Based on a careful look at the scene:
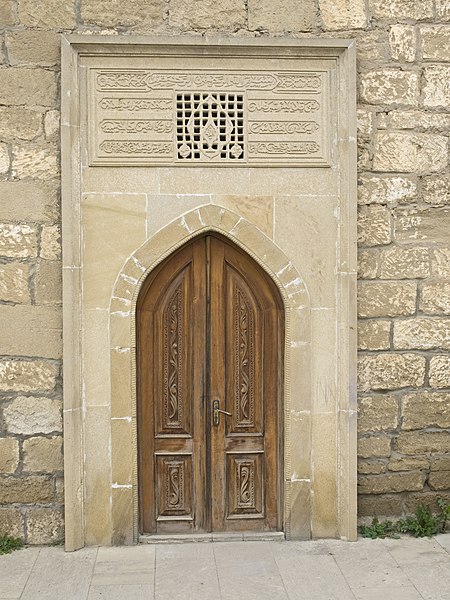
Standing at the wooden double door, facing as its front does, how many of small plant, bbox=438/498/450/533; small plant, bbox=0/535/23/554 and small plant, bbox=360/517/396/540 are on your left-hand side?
2

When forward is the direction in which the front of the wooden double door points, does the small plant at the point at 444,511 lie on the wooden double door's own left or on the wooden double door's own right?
on the wooden double door's own left

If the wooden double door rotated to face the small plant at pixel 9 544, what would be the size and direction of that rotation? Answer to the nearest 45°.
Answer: approximately 90° to its right

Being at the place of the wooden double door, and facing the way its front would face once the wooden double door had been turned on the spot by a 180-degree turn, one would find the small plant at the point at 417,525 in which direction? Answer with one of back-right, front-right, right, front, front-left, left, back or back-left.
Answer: right

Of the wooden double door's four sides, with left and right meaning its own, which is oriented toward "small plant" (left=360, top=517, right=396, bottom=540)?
left

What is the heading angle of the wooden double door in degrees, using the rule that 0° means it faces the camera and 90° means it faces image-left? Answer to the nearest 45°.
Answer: approximately 0°
